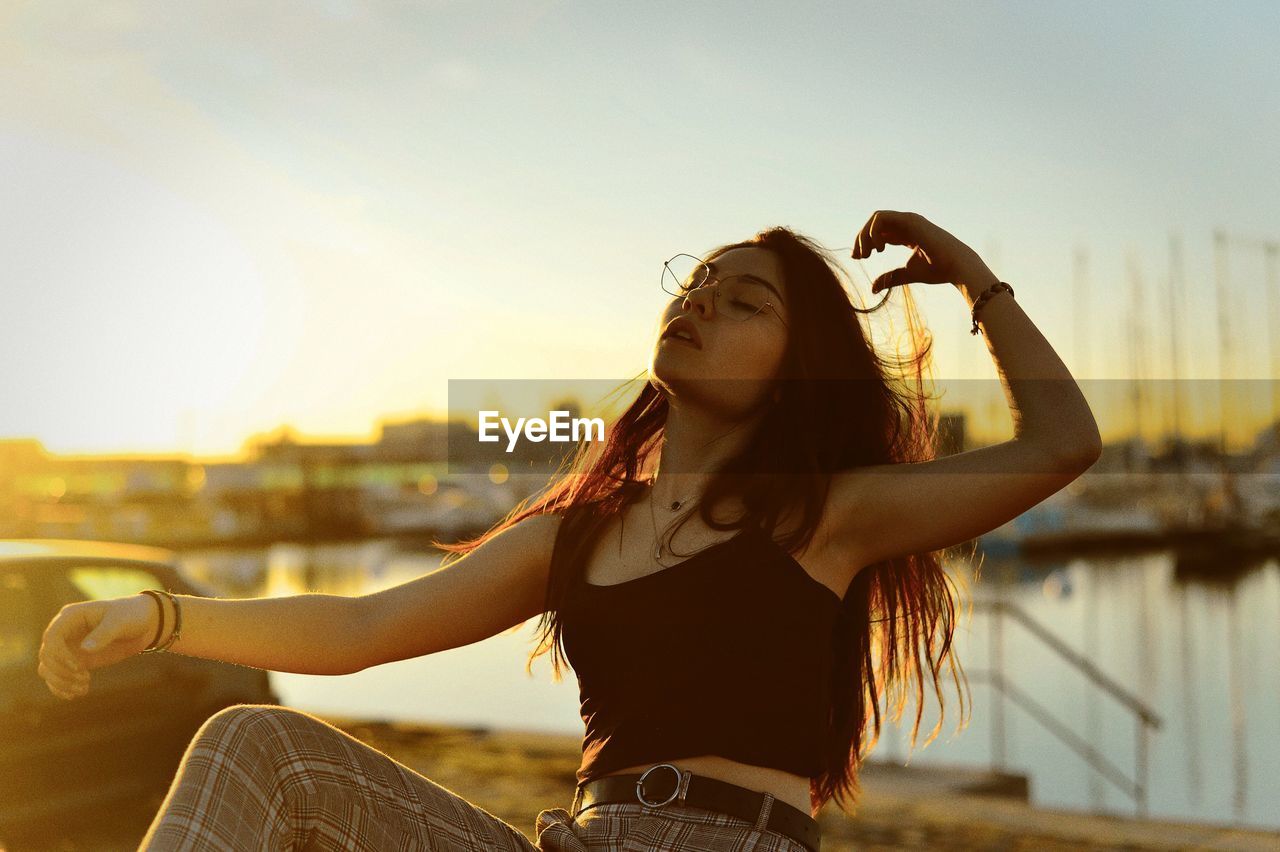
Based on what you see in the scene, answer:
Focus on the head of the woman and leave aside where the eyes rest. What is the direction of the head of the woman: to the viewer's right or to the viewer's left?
to the viewer's left

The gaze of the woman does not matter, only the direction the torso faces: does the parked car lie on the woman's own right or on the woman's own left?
on the woman's own right

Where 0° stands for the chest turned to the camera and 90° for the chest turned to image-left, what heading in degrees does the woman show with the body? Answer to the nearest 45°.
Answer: approximately 45°
